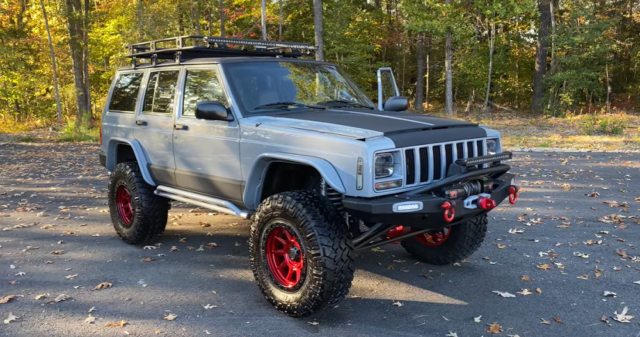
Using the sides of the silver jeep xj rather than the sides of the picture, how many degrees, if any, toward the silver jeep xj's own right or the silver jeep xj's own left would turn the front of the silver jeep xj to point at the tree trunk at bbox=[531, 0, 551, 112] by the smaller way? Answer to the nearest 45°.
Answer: approximately 90° to the silver jeep xj's own left

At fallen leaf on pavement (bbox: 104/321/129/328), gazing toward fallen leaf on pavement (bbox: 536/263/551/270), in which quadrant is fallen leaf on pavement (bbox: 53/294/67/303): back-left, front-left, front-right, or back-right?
back-left

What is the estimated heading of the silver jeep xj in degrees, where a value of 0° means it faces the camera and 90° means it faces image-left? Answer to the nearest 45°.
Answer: approximately 315°

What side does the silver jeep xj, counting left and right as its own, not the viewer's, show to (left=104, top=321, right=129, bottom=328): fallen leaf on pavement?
right

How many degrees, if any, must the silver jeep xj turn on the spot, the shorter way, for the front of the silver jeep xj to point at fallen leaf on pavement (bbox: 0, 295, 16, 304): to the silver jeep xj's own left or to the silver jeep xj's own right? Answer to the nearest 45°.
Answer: approximately 135° to the silver jeep xj's own right

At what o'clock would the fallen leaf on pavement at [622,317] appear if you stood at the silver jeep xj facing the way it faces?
The fallen leaf on pavement is roughly at 11 o'clock from the silver jeep xj.

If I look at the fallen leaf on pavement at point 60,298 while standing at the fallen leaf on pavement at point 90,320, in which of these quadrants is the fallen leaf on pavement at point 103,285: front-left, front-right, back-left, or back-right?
front-right

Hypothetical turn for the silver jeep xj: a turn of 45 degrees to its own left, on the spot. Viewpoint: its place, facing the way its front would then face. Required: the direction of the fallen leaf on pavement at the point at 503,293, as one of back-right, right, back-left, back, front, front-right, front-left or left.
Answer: front

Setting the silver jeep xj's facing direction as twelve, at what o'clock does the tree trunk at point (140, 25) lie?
The tree trunk is roughly at 7 o'clock from the silver jeep xj.
